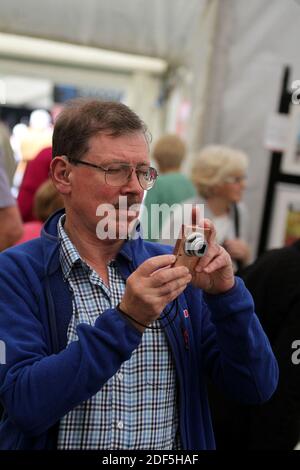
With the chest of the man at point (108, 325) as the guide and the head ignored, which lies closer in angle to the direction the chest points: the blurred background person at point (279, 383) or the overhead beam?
the blurred background person

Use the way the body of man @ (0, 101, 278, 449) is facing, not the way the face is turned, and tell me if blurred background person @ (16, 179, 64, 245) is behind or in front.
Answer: behind

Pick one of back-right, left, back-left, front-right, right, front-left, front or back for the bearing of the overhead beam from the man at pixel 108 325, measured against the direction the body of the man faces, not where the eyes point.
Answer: back-left

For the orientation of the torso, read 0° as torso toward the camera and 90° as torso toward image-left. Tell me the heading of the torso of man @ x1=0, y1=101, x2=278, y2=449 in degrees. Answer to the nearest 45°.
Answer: approximately 315°

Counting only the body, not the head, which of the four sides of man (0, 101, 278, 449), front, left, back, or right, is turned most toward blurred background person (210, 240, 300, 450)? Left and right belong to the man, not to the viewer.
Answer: left

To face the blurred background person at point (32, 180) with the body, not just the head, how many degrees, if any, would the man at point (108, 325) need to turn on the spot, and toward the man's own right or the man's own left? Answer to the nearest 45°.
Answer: approximately 135° to the man's own left

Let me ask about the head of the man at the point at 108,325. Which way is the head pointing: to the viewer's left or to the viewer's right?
to the viewer's right

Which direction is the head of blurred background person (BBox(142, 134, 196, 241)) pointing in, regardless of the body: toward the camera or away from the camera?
away from the camera

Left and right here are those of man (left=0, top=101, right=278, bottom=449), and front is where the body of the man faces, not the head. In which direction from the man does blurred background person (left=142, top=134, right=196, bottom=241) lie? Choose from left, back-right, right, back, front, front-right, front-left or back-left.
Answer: back-left

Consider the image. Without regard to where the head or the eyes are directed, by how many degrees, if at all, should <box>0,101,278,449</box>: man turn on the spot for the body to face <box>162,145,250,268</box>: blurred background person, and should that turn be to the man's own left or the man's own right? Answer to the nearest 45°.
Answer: approximately 135° to the man's own left

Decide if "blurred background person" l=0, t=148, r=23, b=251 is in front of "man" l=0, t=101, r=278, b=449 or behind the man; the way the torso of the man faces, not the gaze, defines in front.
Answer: behind
